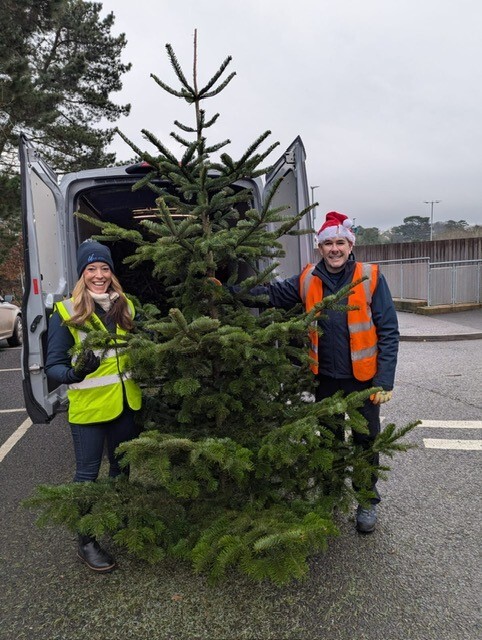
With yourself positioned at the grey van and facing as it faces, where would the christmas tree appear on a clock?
The christmas tree is roughly at 5 o'clock from the grey van.

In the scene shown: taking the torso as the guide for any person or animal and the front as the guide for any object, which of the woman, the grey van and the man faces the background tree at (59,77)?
the grey van

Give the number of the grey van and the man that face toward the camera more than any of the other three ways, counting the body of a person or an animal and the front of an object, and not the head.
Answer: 1

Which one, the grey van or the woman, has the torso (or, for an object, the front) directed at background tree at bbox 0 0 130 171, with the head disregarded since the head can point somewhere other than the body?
the grey van

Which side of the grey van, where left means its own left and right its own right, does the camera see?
back

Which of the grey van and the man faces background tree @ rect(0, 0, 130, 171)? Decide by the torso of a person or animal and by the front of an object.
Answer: the grey van

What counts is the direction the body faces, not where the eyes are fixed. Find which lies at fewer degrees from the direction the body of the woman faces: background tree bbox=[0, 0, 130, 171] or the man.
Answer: the man

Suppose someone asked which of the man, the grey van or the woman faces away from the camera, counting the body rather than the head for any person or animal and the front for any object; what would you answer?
the grey van

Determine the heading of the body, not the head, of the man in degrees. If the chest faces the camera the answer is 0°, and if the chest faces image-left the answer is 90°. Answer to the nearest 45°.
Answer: approximately 0°
